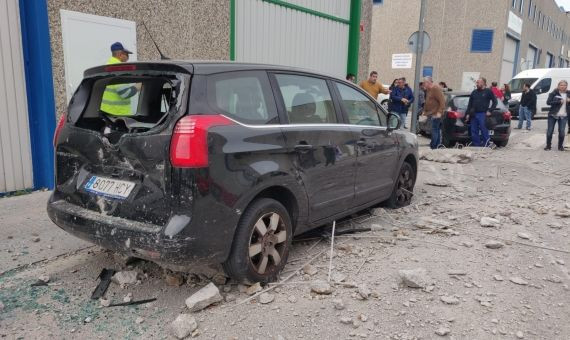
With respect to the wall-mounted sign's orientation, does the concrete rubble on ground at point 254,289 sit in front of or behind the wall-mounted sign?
in front

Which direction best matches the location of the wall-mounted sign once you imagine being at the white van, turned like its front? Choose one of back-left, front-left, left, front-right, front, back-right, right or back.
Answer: right

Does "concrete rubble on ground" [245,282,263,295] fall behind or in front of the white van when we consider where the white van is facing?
in front

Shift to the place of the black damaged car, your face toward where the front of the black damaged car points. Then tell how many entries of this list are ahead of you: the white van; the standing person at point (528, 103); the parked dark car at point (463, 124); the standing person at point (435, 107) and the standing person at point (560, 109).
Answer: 5

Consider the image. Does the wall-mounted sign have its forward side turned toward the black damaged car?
yes

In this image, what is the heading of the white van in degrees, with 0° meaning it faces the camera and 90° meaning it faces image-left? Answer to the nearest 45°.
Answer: approximately 45°

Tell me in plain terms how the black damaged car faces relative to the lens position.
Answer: facing away from the viewer and to the right of the viewer

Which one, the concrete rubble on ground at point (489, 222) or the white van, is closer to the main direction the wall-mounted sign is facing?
the concrete rubble on ground

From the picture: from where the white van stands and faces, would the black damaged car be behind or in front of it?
in front

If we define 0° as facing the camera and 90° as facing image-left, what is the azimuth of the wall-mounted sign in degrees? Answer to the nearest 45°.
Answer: approximately 0°
